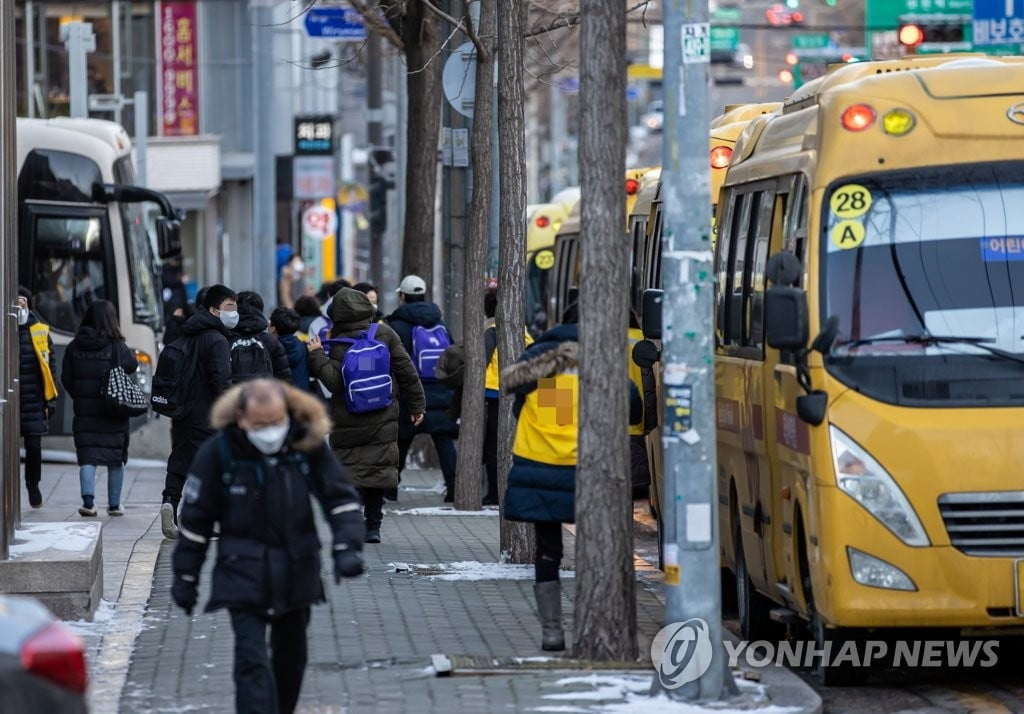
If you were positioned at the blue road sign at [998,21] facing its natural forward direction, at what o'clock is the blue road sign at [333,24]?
the blue road sign at [333,24] is roughly at 2 o'clock from the blue road sign at [998,21].

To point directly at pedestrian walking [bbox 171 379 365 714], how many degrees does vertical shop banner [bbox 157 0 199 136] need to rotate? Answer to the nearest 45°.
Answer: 0° — it already faces them

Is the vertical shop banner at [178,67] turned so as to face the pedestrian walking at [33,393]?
yes

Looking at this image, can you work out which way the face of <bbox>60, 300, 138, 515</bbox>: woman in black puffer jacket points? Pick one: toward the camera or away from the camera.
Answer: away from the camera

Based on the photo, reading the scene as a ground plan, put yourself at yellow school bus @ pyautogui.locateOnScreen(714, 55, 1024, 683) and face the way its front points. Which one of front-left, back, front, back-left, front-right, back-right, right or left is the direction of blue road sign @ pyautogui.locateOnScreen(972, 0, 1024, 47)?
back

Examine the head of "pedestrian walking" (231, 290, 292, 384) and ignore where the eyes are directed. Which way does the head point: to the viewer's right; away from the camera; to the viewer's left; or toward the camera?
away from the camera

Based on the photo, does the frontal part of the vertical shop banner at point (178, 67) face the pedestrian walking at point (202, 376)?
yes

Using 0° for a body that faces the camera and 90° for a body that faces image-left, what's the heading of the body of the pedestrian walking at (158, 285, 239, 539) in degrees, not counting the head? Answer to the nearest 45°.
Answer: approximately 270°

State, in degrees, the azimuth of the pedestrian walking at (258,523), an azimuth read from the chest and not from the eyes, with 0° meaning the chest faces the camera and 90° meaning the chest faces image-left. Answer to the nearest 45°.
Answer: approximately 0°

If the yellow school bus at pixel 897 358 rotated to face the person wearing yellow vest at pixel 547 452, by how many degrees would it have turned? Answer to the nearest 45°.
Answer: approximately 90° to its right

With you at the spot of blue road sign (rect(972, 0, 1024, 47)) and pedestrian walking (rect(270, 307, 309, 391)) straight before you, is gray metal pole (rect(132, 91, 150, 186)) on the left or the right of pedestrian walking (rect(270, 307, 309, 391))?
right

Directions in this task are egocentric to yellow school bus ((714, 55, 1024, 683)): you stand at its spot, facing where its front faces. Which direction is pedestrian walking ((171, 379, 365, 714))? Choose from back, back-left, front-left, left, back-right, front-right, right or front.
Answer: front-right

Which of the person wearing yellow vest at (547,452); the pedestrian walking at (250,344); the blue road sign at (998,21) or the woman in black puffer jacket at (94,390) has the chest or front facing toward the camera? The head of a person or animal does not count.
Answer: the blue road sign
